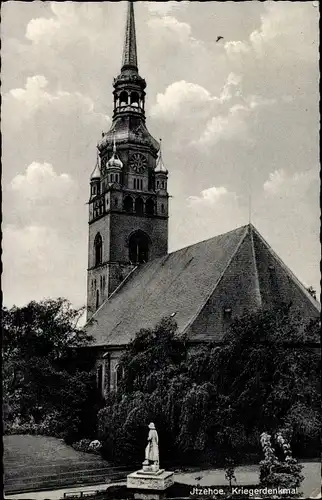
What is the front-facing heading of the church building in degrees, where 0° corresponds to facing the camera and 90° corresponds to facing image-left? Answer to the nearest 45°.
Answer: approximately 135°
